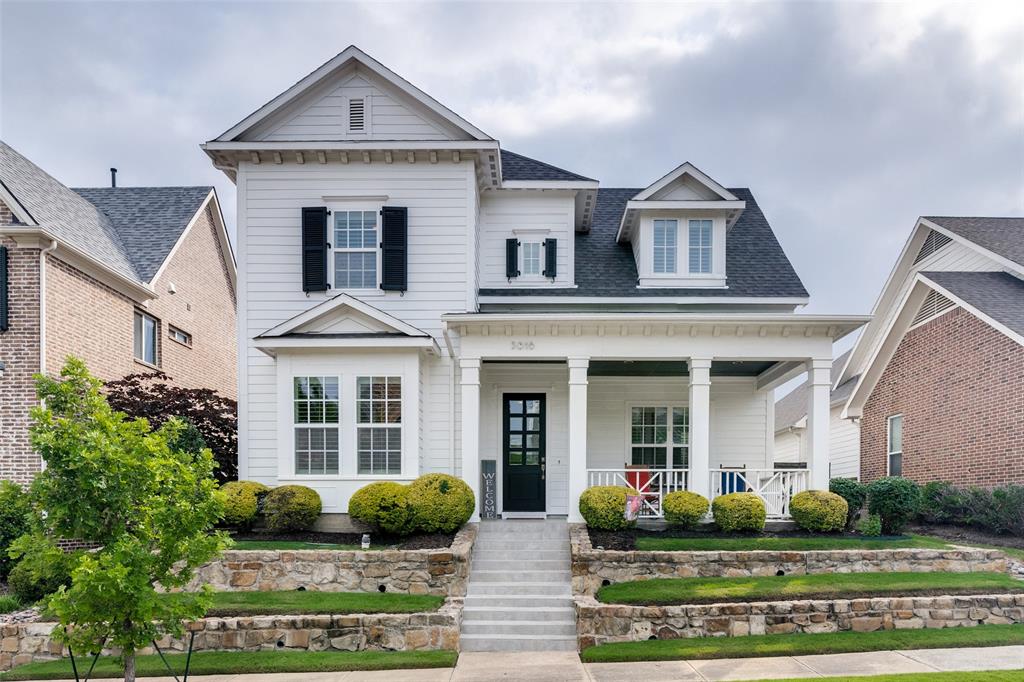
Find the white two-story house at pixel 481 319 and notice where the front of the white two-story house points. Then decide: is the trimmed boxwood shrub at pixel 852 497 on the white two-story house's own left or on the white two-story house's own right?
on the white two-story house's own left

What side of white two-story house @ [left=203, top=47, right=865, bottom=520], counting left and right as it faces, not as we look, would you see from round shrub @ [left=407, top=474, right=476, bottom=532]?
front

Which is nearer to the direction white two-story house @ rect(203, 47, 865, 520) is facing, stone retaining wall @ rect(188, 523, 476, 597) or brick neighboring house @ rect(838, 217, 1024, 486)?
the stone retaining wall

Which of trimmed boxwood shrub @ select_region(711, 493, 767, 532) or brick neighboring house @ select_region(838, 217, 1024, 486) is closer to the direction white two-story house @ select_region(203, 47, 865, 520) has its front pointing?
the trimmed boxwood shrub

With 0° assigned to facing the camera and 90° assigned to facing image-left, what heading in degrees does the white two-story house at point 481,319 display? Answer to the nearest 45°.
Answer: approximately 0°
